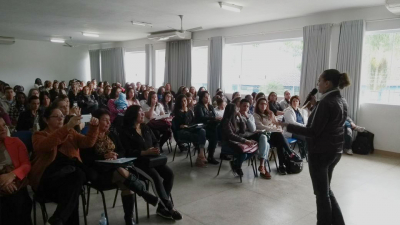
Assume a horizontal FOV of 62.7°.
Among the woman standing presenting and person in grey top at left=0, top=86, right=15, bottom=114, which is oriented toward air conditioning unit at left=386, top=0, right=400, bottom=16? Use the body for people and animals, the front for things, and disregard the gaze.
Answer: the person in grey top

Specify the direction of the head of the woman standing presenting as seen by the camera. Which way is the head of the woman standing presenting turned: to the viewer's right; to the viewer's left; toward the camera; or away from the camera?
to the viewer's left

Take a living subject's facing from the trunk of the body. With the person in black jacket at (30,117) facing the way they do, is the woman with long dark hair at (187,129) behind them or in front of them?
in front

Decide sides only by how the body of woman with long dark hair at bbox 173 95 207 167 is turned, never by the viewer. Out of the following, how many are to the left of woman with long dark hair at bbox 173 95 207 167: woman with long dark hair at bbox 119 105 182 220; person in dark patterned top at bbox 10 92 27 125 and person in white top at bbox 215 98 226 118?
1

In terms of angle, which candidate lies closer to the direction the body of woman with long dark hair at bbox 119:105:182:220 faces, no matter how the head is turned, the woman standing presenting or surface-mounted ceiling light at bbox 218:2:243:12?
the woman standing presenting

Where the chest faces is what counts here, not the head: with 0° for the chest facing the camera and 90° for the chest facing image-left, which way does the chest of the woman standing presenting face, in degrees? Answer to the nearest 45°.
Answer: approximately 90°

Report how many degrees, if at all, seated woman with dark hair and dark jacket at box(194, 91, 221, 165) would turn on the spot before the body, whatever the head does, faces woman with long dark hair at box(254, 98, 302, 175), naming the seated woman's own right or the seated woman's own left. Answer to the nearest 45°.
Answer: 0° — they already face them

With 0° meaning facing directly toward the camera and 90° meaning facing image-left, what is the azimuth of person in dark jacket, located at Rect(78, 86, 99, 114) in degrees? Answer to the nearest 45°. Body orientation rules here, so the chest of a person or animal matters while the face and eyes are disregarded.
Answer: approximately 315°

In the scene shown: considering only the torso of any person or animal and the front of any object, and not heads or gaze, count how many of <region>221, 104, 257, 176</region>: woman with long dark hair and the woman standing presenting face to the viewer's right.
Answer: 1

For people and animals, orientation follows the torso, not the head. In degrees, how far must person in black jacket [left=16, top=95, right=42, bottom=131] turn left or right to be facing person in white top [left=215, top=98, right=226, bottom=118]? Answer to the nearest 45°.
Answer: approximately 45° to their left

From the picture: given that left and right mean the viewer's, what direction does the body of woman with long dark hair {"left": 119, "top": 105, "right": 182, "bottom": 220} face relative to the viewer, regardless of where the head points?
facing the viewer and to the right of the viewer

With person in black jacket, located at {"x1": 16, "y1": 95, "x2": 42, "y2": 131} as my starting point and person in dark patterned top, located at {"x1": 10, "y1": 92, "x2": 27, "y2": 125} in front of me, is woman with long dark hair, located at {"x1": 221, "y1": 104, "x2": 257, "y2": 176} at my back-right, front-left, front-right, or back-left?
back-right

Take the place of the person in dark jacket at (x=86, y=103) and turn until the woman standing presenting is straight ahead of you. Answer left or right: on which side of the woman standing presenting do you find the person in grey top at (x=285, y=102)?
left
